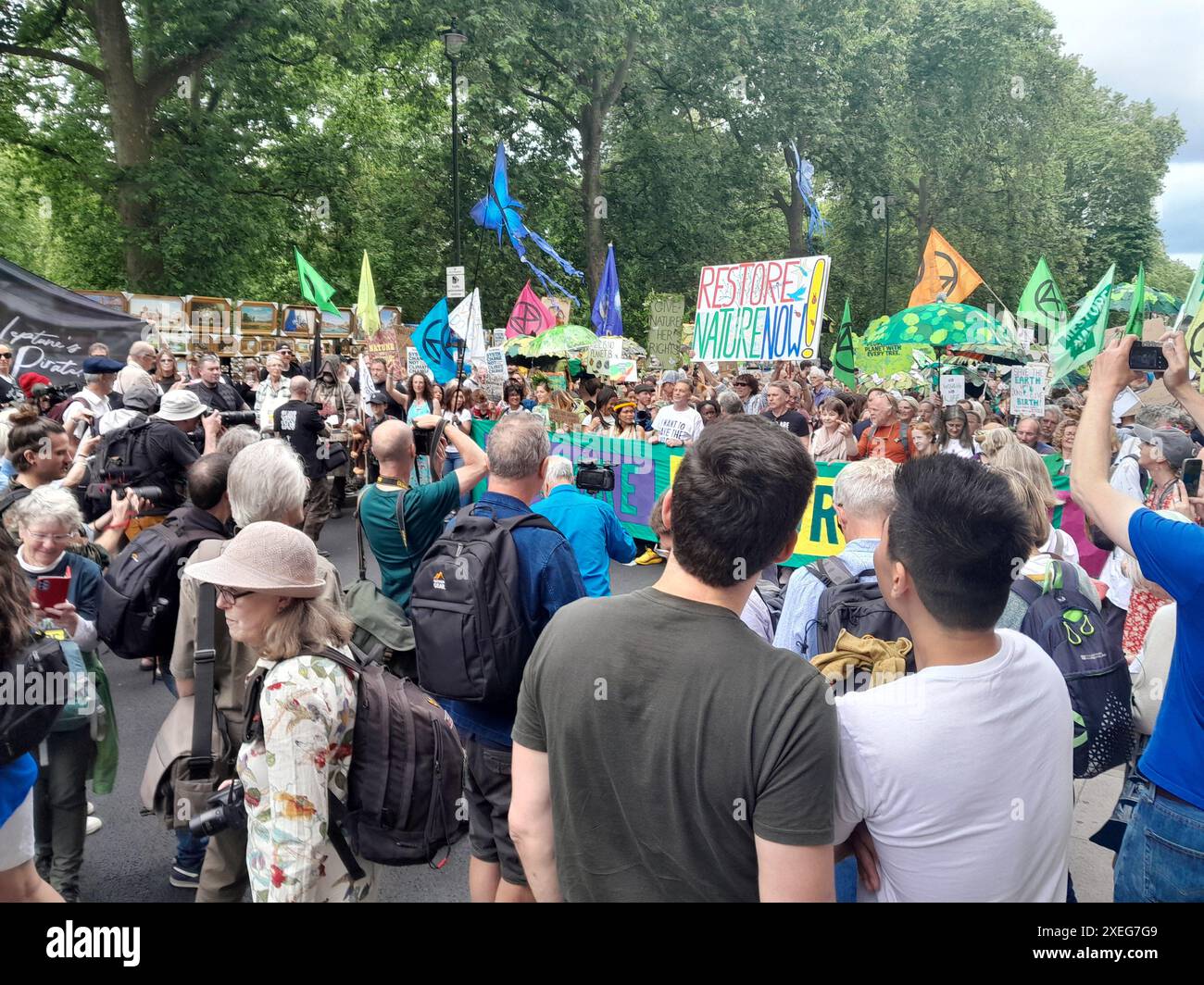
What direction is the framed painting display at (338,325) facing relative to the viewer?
toward the camera

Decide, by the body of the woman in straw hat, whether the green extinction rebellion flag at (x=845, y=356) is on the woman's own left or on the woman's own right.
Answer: on the woman's own right

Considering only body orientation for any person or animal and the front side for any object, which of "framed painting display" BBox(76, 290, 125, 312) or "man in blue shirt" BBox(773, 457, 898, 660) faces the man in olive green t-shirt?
the framed painting display

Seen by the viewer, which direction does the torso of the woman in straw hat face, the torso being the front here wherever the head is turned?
to the viewer's left

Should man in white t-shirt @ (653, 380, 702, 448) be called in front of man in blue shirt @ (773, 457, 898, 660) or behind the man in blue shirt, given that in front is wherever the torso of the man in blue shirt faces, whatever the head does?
in front

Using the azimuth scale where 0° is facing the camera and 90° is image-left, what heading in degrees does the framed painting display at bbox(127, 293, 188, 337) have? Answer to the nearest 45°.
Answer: approximately 0°

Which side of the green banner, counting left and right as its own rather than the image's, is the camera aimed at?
front

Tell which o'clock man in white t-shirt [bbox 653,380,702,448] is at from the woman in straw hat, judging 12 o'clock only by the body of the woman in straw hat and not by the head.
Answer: The man in white t-shirt is roughly at 4 o'clock from the woman in straw hat.

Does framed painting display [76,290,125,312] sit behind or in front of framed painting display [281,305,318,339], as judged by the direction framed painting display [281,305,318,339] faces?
in front

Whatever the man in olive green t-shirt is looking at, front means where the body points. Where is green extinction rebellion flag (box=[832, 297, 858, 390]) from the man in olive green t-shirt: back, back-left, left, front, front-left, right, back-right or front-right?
front

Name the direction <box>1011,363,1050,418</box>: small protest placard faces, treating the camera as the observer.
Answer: facing the viewer

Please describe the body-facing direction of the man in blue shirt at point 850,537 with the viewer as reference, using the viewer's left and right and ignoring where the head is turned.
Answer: facing away from the viewer

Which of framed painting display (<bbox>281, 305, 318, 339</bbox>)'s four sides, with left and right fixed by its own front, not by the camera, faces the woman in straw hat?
front

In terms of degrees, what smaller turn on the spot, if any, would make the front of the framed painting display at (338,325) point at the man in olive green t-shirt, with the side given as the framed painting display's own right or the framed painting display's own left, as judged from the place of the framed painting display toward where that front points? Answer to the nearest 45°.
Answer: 0° — it already faces them

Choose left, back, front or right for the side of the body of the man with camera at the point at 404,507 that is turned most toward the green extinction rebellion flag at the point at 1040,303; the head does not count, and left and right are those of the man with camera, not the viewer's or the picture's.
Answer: front

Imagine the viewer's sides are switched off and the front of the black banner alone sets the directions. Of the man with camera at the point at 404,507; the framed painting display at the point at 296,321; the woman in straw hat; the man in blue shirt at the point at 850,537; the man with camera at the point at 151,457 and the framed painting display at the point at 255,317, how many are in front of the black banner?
4

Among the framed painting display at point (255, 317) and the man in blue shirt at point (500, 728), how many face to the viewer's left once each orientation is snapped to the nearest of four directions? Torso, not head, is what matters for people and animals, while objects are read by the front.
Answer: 0

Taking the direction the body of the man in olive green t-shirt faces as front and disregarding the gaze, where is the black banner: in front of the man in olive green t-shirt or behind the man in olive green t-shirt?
in front
